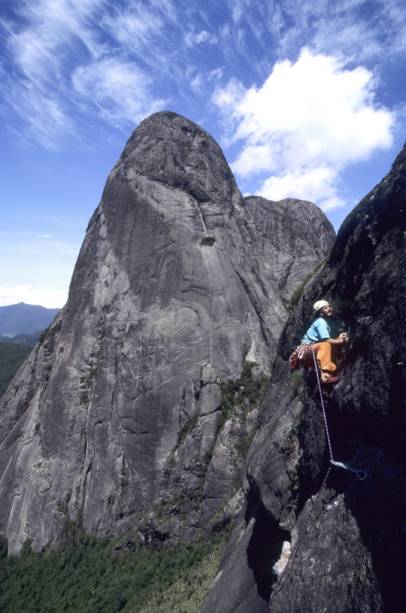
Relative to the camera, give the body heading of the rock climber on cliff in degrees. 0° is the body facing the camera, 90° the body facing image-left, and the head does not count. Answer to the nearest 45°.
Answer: approximately 270°
